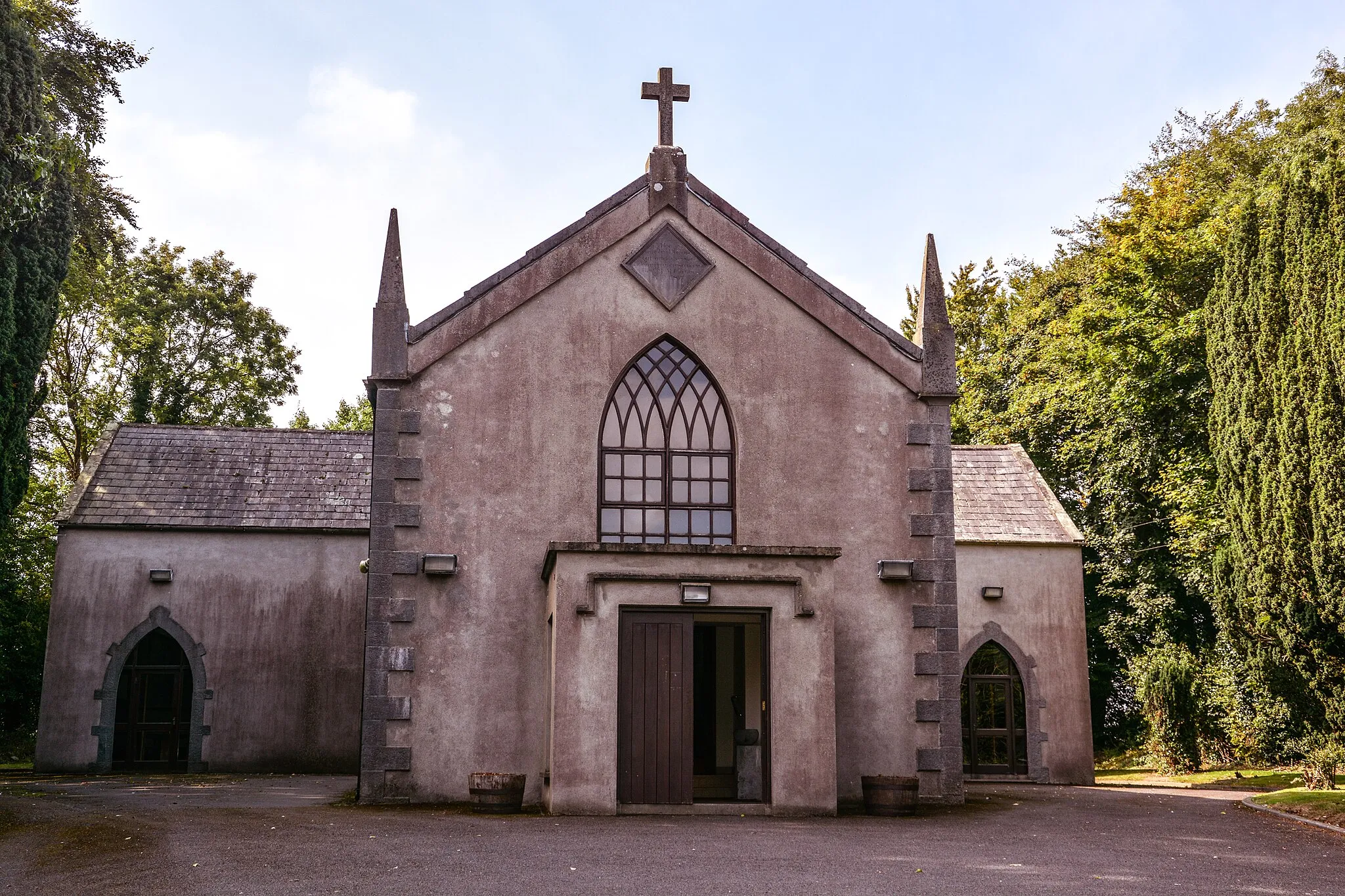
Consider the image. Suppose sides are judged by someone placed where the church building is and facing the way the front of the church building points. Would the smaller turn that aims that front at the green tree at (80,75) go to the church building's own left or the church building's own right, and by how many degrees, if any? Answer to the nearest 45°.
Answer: approximately 135° to the church building's own right

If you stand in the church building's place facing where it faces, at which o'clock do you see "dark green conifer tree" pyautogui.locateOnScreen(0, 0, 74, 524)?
The dark green conifer tree is roughly at 4 o'clock from the church building.

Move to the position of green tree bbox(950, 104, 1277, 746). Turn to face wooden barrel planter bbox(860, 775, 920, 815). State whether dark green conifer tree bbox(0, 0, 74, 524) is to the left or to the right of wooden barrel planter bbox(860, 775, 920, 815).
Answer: right

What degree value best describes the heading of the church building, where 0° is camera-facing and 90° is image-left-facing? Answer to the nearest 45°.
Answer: approximately 0°

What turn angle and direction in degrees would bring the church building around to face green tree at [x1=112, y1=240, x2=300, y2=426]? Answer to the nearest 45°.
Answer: approximately 135° to its right

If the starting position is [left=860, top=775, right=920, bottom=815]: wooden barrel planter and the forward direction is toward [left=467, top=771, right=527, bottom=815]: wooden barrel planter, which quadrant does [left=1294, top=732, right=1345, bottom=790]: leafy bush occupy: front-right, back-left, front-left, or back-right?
back-right

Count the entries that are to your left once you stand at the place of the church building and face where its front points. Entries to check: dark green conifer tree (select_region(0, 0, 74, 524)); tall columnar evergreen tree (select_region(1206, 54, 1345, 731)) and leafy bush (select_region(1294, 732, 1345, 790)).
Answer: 2

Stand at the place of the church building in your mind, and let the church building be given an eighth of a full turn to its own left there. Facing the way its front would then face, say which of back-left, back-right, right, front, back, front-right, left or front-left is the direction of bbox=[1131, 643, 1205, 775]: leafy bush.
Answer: left

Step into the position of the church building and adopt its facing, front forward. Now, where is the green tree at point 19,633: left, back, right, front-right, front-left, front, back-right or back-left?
back-right

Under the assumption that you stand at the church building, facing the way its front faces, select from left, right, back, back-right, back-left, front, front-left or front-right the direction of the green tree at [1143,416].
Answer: back-left

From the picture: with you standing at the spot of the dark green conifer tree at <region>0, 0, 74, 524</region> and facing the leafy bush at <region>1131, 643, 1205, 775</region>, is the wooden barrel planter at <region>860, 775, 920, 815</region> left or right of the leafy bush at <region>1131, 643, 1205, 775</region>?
right
